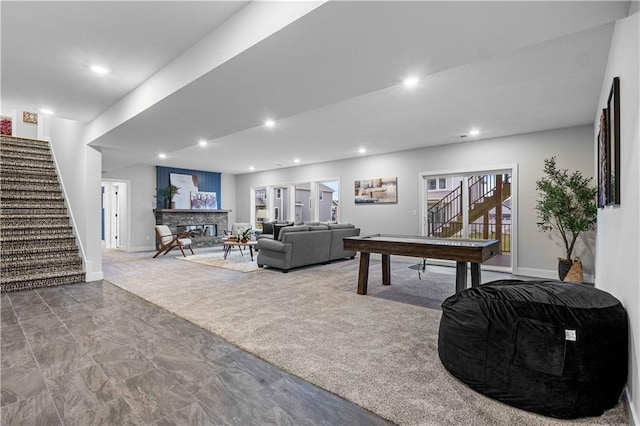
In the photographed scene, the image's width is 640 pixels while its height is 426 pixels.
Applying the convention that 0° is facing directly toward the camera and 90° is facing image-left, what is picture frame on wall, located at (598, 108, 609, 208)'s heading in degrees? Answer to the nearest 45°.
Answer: approximately 90°

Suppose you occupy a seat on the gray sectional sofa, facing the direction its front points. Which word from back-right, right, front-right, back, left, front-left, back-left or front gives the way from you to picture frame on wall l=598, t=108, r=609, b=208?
back

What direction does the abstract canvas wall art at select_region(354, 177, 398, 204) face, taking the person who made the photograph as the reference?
facing the viewer and to the left of the viewer

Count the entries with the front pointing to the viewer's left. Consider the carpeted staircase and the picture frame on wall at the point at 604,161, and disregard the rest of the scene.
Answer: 1

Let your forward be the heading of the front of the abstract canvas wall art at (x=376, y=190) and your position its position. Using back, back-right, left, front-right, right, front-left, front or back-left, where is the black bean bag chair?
front-left

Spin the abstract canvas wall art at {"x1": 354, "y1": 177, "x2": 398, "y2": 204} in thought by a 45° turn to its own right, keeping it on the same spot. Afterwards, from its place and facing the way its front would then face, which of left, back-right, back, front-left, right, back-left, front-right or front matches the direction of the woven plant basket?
back-left

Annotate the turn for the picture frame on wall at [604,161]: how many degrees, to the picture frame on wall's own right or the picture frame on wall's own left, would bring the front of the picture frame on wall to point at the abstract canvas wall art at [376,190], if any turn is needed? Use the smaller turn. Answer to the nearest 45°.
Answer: approximately 45° to the picture frame on wall's own right

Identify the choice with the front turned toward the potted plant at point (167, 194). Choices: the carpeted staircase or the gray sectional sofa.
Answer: the gray sectional sofa

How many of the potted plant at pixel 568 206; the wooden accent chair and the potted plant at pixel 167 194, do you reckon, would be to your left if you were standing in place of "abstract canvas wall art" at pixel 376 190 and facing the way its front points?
1

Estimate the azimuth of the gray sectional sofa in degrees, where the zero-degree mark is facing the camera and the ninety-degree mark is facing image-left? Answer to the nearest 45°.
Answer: approximately 135°

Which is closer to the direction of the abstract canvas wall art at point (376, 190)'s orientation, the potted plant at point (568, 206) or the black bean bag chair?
the black bean bag chair

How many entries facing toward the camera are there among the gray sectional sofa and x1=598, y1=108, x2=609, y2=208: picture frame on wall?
0

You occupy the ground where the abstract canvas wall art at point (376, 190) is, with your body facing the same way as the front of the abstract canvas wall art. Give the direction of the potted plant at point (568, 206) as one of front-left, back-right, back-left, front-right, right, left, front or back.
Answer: left
